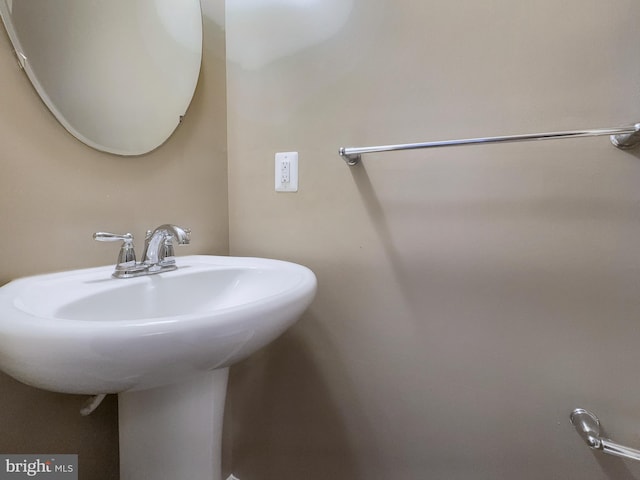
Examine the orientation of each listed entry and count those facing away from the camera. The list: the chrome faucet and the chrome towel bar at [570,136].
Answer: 0

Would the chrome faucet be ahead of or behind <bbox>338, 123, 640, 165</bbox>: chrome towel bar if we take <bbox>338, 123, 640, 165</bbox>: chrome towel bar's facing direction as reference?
ahead

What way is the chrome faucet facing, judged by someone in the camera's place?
facing the viewer and to the right of the viewer

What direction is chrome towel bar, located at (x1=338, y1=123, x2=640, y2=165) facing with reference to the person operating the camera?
facing the viewer and to the left of the viewer
